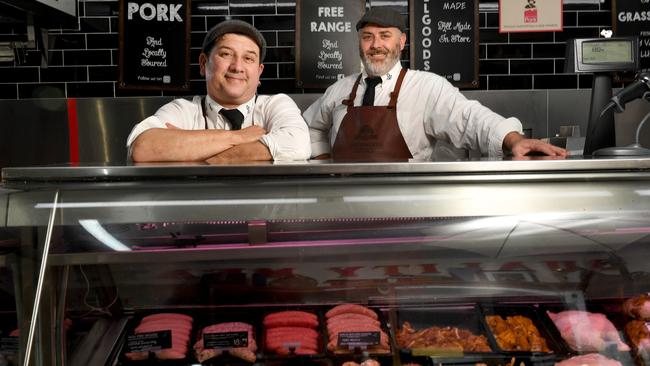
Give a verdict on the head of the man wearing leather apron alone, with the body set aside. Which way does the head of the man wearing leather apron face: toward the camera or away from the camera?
toward the camera

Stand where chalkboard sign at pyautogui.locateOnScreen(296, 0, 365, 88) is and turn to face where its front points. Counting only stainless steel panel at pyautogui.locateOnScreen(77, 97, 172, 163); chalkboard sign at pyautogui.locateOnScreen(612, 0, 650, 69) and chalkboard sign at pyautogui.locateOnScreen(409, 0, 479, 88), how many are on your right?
1

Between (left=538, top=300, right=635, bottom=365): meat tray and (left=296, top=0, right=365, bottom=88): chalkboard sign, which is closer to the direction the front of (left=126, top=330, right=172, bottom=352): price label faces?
the meat tray

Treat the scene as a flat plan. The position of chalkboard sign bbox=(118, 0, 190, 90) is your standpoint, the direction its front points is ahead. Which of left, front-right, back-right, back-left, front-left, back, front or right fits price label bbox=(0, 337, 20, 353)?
front

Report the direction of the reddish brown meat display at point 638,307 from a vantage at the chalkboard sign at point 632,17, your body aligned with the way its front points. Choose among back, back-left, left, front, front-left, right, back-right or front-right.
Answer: front

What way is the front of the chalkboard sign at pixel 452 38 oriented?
toward the camera

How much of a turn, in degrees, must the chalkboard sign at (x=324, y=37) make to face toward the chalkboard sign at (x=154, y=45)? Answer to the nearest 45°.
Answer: approximately 90° to its right

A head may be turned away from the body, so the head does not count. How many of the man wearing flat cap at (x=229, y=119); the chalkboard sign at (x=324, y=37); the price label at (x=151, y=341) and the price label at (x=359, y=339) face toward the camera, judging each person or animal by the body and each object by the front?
4

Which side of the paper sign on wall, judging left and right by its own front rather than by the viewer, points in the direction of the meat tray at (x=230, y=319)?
front

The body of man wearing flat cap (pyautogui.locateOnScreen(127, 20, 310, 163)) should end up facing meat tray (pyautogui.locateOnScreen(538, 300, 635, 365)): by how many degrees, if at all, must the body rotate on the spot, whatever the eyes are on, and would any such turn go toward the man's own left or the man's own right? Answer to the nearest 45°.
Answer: approximately 45° to the man's own left

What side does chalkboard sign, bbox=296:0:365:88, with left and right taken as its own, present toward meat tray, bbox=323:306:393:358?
front

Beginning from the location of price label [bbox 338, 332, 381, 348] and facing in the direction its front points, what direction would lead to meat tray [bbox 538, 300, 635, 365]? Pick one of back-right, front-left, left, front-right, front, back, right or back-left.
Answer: left

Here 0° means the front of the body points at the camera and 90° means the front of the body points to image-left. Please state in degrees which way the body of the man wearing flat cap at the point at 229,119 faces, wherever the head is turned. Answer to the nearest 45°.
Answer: approximately 0°

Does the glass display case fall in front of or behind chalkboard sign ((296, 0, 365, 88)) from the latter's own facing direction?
in front

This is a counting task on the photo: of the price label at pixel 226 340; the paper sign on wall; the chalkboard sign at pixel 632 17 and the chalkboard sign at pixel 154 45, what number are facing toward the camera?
4

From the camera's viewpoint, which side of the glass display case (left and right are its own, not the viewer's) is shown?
front
